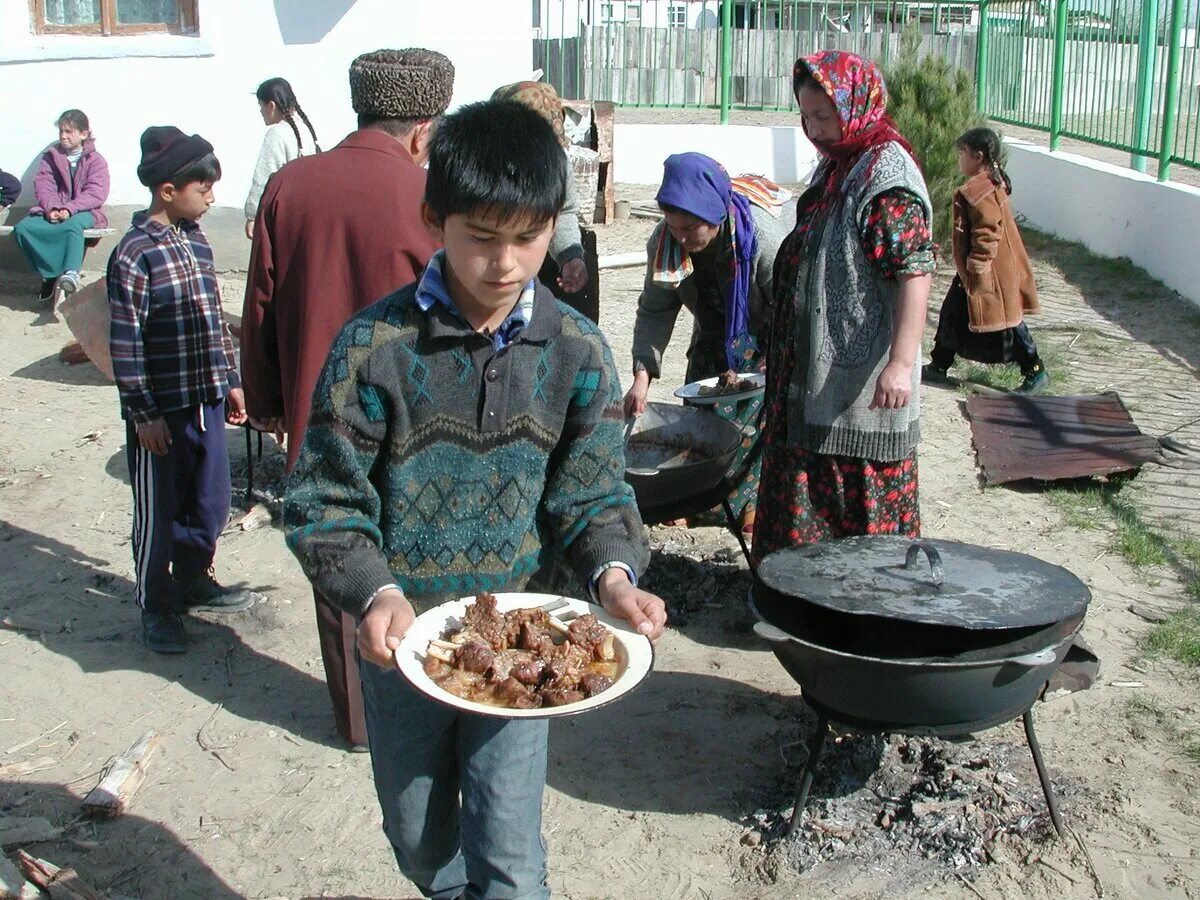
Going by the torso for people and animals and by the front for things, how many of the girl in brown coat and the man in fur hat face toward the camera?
0

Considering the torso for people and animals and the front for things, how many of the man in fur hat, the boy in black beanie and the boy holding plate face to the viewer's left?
0

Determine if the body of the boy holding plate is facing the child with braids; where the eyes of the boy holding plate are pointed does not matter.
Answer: no

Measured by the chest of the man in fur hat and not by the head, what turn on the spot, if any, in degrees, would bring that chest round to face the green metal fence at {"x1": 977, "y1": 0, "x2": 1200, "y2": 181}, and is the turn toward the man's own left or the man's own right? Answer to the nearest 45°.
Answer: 0° — they already face it

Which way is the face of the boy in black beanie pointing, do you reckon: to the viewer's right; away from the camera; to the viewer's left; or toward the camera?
to the viewer's right

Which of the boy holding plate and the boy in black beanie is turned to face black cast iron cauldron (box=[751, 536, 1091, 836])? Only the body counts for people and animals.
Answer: the boy in black beanie

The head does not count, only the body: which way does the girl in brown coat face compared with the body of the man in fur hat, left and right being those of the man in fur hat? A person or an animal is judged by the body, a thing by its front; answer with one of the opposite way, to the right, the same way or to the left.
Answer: to the left

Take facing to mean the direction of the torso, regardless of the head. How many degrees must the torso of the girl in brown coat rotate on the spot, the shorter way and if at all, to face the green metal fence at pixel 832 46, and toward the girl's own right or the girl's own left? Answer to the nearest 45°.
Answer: approximately 90° to the girl's own right

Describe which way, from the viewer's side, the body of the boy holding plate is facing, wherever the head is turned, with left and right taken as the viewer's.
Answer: facing the viewer

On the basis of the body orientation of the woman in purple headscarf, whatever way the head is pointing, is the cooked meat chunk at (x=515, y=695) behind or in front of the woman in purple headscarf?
in front

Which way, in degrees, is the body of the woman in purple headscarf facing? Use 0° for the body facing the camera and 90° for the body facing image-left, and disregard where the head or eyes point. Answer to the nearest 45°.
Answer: approximately 45°

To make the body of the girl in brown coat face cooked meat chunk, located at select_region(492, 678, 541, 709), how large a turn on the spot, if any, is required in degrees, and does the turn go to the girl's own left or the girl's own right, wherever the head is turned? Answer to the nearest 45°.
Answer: approximately 90° to the girl's own left

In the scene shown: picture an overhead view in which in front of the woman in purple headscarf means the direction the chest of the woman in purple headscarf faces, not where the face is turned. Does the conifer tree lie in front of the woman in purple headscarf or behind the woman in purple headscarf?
behind

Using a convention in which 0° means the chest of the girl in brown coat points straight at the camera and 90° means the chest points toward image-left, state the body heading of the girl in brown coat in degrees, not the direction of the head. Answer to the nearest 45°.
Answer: approximately 90°

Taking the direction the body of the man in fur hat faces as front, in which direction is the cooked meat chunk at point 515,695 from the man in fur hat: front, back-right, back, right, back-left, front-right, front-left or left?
back-right

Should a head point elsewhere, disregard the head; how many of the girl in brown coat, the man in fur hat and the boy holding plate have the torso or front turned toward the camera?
1

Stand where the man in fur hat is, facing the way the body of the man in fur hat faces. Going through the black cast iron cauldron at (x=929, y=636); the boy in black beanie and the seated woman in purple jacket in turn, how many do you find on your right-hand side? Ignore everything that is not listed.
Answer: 1
